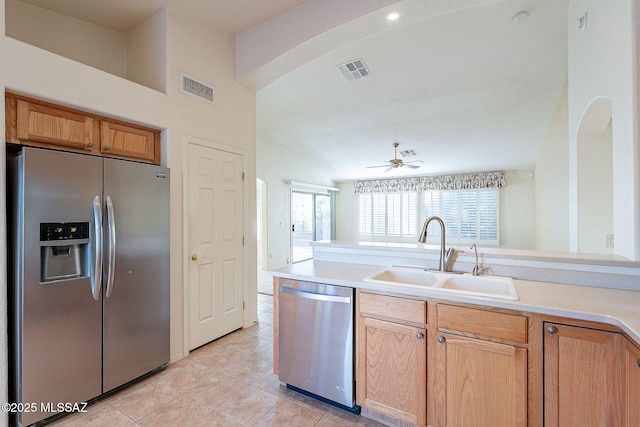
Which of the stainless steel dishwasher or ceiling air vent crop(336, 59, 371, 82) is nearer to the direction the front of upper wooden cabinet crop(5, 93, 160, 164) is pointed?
the stainless steel dishwasher

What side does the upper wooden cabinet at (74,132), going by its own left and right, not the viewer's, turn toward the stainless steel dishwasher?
front

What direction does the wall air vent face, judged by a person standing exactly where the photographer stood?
facing the viewer and to the right of the viewer

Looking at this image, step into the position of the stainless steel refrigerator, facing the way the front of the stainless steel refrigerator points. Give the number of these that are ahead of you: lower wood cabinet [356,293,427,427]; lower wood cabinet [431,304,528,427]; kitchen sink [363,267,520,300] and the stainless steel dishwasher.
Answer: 4

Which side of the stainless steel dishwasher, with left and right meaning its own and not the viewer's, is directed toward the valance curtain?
back

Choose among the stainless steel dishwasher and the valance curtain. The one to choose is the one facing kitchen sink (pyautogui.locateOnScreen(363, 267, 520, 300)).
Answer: the valance curtain

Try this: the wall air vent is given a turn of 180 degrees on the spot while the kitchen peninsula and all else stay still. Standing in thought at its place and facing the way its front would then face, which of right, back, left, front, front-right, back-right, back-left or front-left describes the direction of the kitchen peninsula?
back

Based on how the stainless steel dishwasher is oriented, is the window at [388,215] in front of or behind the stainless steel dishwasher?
behind

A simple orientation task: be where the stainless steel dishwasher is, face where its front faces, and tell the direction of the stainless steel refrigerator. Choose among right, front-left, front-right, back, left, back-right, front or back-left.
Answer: front-right

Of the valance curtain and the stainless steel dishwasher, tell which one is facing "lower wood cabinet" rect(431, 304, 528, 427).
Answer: the valance curtain

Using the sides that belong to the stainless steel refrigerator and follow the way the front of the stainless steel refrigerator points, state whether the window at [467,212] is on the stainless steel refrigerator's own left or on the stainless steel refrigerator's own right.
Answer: on the stainless steel refrigerator's own left

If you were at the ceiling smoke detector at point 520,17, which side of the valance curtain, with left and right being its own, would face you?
front

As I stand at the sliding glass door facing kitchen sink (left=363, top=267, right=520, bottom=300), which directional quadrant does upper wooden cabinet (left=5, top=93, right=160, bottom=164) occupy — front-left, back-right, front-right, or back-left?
front-right

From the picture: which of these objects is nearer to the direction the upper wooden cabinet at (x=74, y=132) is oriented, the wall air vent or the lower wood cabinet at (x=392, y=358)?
the lower wood cabinet

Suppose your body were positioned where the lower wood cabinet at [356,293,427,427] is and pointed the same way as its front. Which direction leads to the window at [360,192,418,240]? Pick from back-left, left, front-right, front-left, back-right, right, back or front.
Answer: back-right

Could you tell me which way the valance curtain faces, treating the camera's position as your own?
facing the viewer

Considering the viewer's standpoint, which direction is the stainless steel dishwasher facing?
facing the viewer and to the left of the viewer
